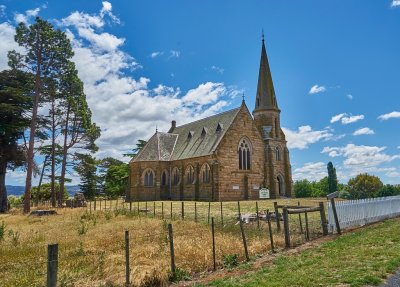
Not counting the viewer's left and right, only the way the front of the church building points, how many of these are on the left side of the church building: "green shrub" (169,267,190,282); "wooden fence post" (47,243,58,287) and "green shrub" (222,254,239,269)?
0

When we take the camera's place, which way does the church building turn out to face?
facing the viewer and to the right of the viewer

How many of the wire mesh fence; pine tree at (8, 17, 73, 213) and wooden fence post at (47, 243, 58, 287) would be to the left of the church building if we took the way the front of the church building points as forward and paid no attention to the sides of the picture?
0

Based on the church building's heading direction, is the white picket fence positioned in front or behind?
in front

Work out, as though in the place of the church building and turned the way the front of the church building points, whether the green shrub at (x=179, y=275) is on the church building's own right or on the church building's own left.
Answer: on the church building's own right

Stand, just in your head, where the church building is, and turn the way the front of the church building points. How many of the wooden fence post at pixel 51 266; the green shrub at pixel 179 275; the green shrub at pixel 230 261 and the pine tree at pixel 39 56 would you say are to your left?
0

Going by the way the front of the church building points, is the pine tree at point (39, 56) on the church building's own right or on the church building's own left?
on the church building's own right

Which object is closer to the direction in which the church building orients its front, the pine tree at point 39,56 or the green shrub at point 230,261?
the green shrub

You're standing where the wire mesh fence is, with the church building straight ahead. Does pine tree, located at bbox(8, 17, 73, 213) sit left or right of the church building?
left

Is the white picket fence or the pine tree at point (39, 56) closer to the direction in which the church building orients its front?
the white picket fence

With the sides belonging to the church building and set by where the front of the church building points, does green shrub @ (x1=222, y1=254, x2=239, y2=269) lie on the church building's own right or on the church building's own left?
on the church building's own right

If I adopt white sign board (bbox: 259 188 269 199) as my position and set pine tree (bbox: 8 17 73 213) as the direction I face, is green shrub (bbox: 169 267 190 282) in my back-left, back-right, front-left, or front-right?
front-left

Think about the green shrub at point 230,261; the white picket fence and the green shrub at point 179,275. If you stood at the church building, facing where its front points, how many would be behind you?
0

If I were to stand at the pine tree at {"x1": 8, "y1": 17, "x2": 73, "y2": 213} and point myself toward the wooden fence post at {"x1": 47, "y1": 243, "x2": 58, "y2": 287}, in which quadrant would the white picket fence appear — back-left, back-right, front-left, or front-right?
front-left

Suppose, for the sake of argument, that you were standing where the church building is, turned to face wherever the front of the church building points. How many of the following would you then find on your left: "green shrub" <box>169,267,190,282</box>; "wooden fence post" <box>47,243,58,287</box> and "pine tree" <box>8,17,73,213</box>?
0
